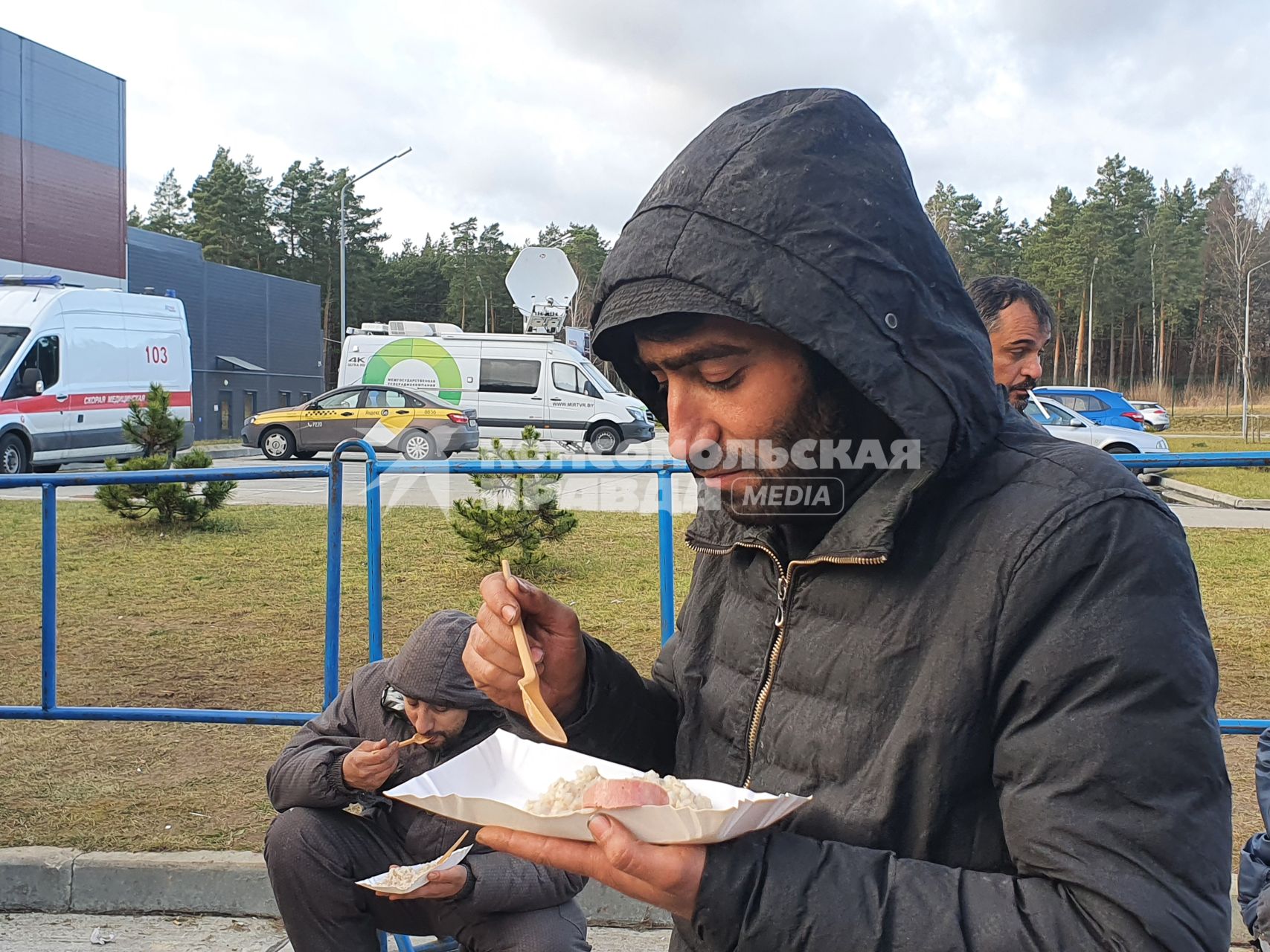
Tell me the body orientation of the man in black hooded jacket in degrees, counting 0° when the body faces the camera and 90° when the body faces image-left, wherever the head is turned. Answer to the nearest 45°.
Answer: approximately 45°

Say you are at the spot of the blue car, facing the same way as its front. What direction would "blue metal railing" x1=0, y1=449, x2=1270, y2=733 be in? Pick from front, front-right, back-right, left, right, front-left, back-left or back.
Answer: left

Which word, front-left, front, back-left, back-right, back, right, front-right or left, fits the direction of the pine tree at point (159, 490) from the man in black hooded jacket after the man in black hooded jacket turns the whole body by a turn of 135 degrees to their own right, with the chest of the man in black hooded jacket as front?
front-left

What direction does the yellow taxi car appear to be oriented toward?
to the viewer's left

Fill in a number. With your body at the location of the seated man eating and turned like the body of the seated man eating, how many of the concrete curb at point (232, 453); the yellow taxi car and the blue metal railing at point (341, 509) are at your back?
3

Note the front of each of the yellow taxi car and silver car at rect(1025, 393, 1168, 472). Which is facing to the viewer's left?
the yellow taxi car

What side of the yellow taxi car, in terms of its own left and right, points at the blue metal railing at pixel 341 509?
left

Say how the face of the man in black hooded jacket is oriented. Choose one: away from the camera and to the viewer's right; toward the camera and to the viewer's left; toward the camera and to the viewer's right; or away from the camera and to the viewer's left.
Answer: toward the camera and to the viewer's left

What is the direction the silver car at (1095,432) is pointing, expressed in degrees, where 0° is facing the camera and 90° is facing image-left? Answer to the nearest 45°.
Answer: approximately 270°

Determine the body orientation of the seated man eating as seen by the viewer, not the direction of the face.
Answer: toward the camera

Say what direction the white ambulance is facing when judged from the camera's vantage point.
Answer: facing the viewer and to the left of the viewer

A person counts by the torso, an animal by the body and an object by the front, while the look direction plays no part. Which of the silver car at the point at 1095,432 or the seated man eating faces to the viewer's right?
the silver car

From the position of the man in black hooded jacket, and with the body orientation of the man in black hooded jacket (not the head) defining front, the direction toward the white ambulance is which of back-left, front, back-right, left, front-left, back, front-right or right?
right
